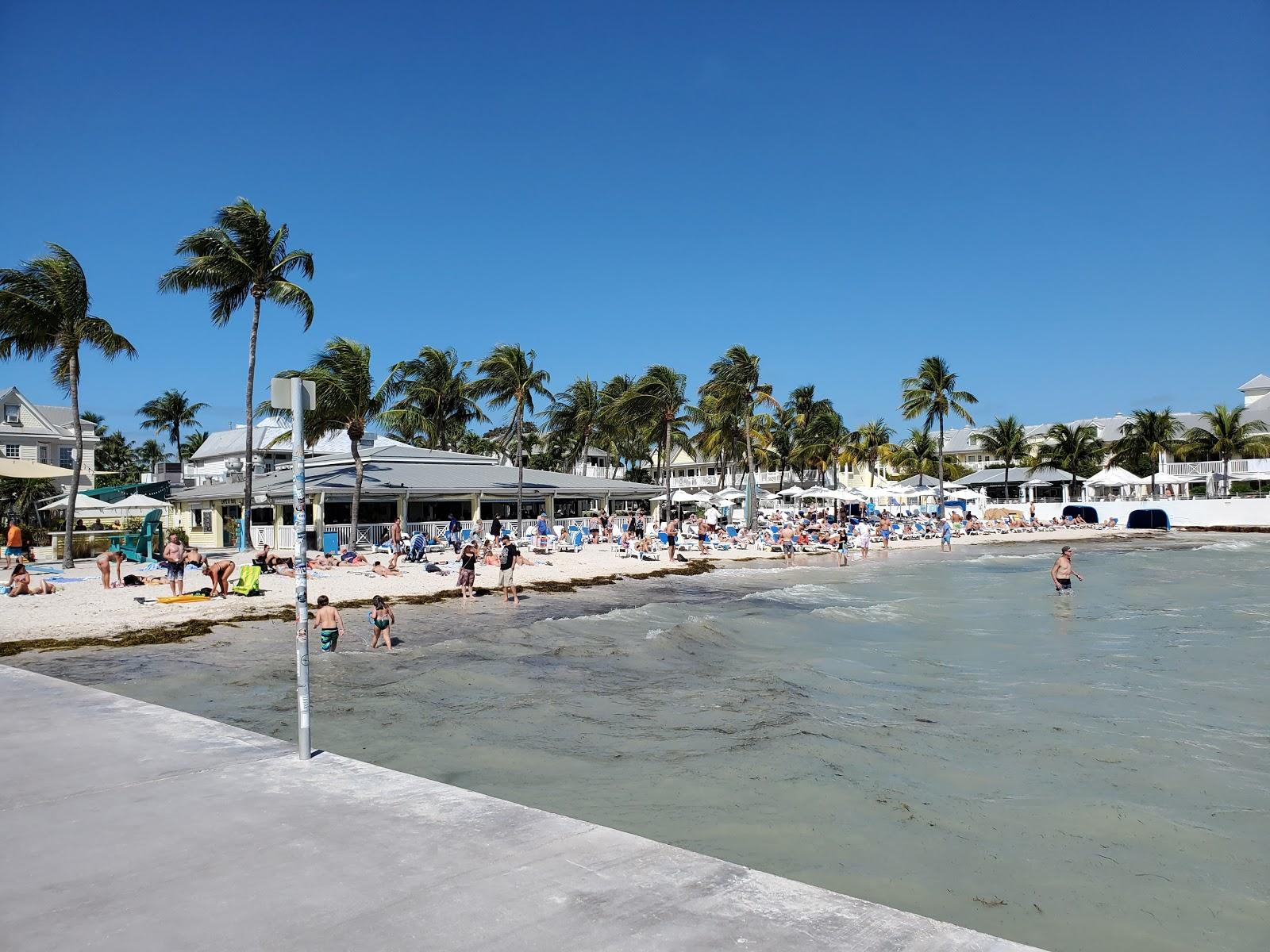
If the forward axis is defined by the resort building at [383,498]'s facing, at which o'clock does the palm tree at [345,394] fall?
The palm tree is roughly at 2 o'clock from the resort building.

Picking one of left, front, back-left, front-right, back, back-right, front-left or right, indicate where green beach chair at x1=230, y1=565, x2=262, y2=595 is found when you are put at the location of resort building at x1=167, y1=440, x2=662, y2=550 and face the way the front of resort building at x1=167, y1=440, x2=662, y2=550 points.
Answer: front-right

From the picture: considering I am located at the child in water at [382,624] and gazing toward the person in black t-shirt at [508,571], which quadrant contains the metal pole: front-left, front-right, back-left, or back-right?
back-right

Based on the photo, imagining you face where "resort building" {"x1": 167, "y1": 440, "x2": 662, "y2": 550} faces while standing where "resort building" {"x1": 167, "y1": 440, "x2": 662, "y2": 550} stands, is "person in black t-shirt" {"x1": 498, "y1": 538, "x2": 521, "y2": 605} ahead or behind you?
ahead

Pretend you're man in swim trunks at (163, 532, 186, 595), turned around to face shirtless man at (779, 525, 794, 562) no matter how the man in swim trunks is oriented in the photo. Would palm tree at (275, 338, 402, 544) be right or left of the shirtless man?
left

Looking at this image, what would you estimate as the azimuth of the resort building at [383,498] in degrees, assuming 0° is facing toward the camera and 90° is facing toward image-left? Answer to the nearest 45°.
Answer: approximately 315°

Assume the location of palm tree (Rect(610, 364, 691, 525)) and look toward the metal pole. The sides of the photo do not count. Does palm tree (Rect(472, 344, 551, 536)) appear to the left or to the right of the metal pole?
right

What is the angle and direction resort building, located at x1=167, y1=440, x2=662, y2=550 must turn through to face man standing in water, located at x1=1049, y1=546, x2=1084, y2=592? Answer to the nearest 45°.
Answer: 0° — it already faces them

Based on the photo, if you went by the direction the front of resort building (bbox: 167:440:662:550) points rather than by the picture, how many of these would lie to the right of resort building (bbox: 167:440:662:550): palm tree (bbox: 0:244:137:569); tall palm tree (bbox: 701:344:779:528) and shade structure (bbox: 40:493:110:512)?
2

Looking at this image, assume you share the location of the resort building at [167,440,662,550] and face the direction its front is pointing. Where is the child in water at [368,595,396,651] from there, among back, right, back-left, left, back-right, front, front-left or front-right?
front-right

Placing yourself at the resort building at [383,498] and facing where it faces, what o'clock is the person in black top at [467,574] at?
The person in black top is roughly at 1 o'clock from the resort building.

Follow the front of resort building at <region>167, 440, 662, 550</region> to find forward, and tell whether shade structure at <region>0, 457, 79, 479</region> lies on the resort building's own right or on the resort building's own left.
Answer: on the resort building's own right
